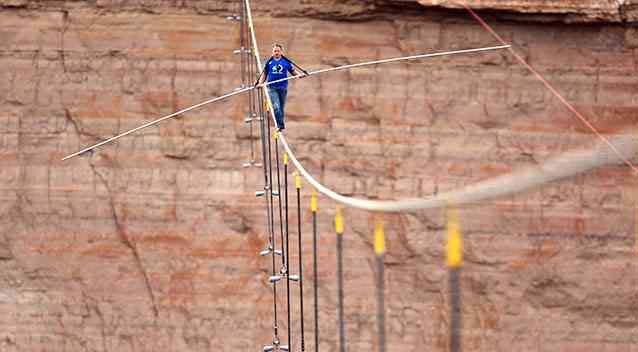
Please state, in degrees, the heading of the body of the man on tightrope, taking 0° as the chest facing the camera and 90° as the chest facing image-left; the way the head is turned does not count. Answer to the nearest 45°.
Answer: approximately 0°
